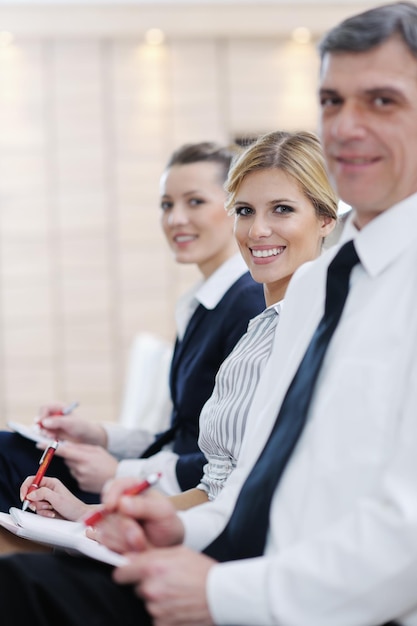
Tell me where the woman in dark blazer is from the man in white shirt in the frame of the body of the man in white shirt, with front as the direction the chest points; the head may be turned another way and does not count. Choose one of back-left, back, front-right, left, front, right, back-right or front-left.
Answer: back-right

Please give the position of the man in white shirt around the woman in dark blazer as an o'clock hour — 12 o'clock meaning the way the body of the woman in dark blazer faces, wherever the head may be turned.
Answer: The man in white shirt is roughly at 9 o'clock from the woman in dark blazer.

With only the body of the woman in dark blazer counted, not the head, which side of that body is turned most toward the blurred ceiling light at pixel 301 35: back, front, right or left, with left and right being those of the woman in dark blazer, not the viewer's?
right

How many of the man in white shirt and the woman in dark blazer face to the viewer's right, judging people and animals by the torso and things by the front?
0

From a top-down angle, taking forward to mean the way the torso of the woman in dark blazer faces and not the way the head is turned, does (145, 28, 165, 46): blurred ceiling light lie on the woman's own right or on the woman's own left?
on the woman's own right

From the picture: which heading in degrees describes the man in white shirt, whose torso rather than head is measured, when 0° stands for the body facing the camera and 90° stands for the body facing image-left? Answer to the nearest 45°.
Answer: approximately 45°

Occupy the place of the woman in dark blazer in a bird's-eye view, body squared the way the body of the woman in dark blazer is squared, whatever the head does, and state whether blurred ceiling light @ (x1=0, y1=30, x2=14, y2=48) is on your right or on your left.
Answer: on your right

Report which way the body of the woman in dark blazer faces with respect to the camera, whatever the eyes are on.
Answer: to the viewer's left

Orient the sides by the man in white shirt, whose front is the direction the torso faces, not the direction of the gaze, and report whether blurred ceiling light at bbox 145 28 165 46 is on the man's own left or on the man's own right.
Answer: on the man's own right
